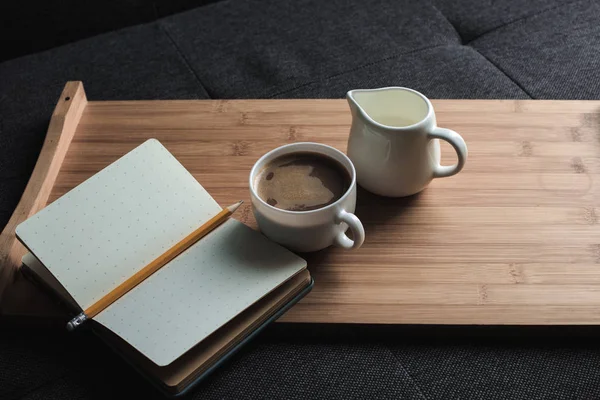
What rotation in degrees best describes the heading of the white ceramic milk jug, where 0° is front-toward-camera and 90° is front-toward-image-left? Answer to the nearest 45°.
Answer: approximately 90°
